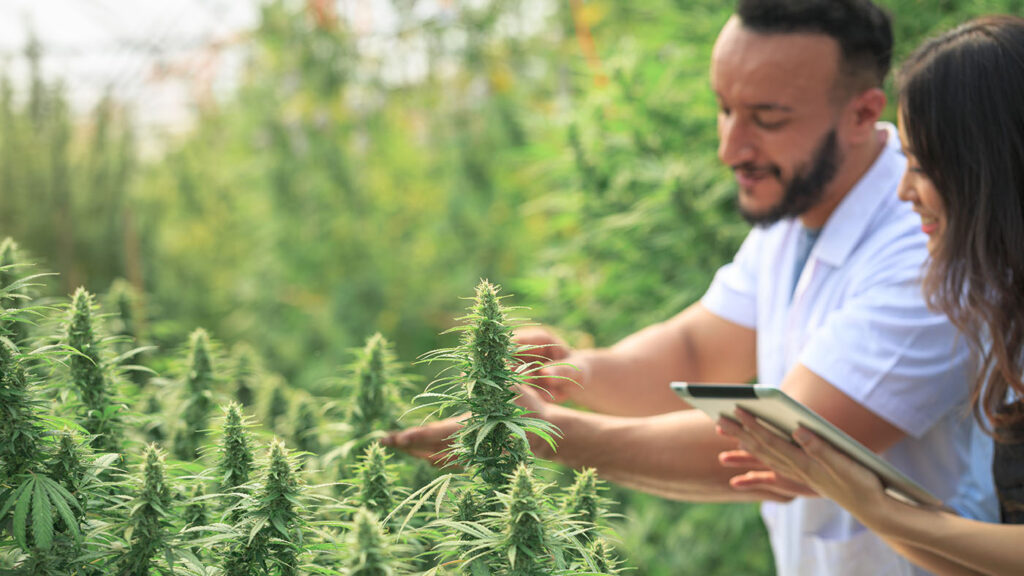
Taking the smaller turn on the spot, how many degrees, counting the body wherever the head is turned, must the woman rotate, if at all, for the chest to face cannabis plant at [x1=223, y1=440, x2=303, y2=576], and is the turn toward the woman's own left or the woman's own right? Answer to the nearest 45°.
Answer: approximately 45° to the woman's own left

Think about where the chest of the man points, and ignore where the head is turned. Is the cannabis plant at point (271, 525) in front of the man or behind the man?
in front

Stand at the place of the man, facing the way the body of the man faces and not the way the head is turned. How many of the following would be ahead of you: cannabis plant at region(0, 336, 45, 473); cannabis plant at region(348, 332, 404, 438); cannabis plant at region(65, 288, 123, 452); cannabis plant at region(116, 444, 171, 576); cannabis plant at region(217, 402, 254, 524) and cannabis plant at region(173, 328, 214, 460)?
6

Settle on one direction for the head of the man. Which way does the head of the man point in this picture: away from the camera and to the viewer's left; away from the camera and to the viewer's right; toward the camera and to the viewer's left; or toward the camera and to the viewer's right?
toward the camera and to the viewer's left

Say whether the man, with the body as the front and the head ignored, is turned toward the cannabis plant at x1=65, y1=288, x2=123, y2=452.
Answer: yes

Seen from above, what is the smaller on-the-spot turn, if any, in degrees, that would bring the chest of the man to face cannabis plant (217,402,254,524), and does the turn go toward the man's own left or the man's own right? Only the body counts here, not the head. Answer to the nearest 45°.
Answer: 0° — they already face it

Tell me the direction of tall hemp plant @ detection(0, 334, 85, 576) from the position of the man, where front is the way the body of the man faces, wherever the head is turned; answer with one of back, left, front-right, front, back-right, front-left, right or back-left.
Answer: front

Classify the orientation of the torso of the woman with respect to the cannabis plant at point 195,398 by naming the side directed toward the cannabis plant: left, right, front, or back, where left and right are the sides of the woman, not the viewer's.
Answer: front

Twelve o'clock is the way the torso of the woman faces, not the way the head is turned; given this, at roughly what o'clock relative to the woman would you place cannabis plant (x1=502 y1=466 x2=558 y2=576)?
The cannabis plant is roughly at 10 o'clock from the woman.

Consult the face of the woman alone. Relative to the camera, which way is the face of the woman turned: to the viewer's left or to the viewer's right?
to the viewer's left

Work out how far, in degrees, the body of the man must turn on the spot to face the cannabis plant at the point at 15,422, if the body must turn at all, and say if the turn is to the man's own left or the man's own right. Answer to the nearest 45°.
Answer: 0° — they already face it

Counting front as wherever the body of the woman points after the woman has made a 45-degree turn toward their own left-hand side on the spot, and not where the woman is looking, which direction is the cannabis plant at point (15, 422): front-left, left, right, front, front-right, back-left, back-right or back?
front

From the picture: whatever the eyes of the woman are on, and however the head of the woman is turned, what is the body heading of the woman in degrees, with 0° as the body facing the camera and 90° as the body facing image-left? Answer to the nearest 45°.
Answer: approximately 90°

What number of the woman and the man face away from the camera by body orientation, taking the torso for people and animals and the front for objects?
0
